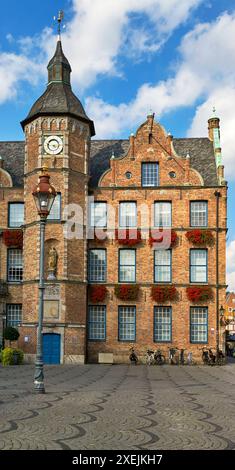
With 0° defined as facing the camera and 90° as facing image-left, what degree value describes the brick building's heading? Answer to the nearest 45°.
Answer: approximately 0°

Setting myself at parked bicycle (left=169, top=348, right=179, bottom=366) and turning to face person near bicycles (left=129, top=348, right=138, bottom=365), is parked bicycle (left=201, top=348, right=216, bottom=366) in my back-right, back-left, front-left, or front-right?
back-left
